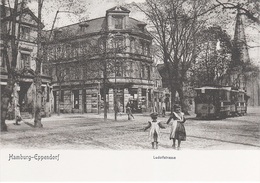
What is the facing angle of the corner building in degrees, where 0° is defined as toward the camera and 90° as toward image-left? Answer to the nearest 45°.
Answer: approximately 0°

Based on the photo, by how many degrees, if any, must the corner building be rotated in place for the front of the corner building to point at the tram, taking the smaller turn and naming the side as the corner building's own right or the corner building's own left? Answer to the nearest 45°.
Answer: approximately 45° to the corner building's own left
